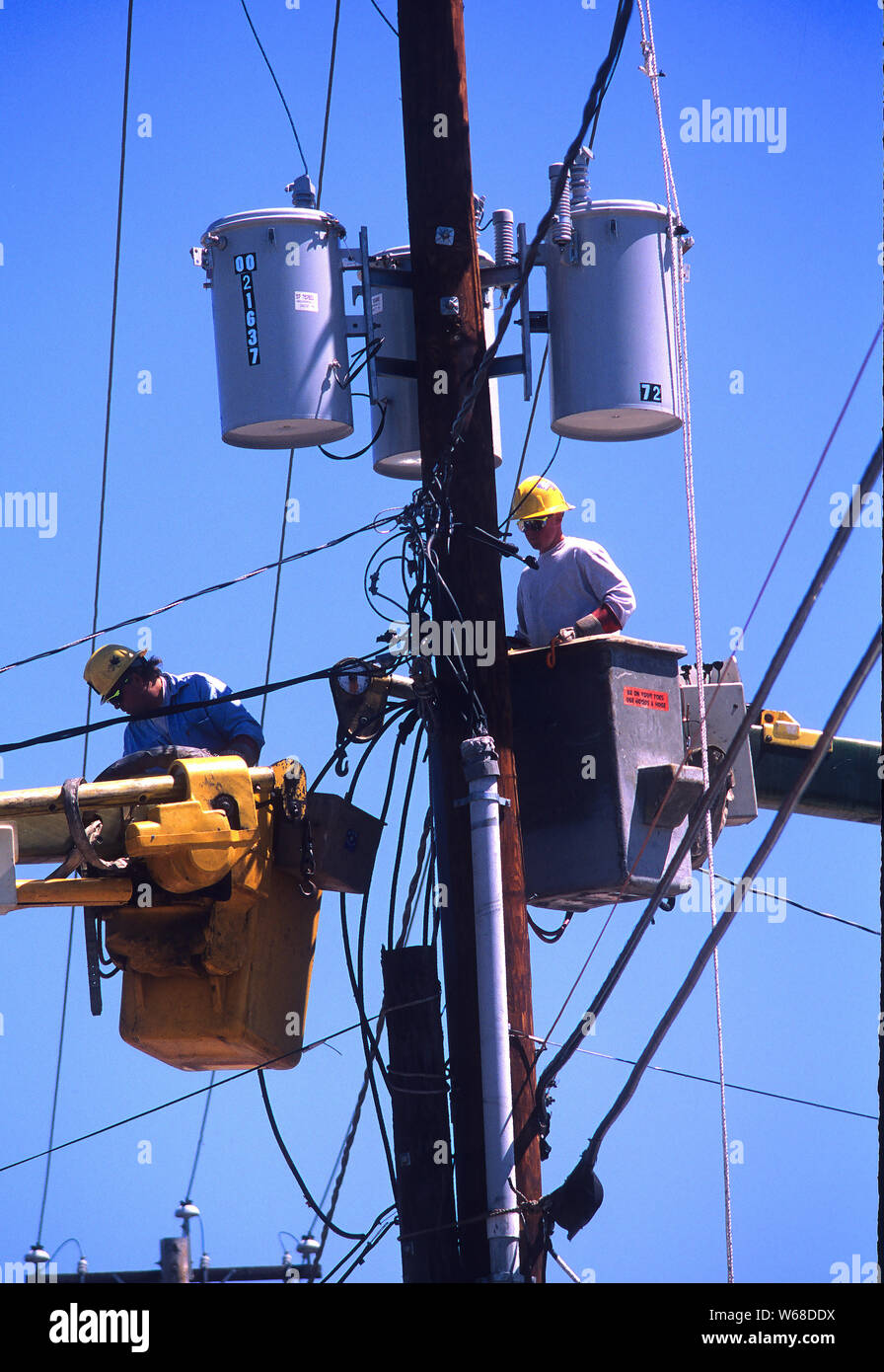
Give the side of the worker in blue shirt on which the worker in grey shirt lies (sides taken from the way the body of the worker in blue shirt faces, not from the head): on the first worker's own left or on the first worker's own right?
on the first worker's own left

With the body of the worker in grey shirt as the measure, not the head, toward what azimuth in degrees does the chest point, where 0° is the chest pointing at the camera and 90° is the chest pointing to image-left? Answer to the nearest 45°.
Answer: approximately 45°
